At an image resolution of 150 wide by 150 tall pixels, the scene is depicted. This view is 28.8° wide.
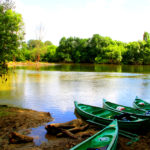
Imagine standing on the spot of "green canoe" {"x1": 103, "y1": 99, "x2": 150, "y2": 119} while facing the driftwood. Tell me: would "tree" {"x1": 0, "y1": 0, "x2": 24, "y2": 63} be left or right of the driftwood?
right
